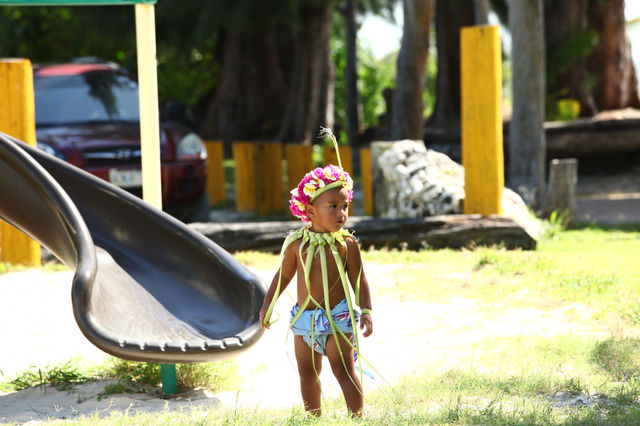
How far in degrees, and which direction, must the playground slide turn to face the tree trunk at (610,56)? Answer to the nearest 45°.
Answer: approximately 90° to its left

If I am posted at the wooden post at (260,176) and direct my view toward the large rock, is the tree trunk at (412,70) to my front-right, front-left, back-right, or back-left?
front-left

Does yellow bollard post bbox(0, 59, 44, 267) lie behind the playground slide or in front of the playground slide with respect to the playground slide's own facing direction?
behind

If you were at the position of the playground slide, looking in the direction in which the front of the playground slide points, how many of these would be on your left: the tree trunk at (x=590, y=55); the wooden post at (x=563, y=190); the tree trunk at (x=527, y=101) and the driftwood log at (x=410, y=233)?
4

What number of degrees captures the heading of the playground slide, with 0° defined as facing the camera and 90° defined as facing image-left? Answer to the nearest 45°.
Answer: approximately 315°

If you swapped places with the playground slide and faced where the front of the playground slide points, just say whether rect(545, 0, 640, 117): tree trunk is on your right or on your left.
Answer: on your left

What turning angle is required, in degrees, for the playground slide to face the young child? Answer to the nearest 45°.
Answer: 0° — it already faces them

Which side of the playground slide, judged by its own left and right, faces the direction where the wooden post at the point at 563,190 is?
left

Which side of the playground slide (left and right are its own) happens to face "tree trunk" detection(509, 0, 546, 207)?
left

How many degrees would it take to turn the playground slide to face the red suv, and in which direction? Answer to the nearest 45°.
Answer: approximately 135° to its left
